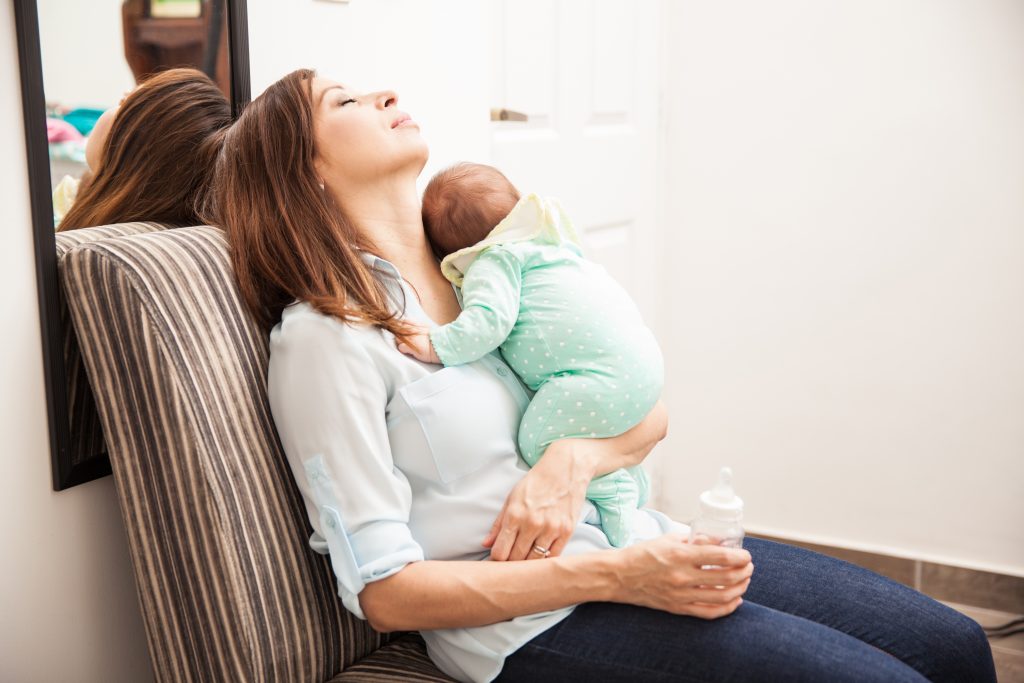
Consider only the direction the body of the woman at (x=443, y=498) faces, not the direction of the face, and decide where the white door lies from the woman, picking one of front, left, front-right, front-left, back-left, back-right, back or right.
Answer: left

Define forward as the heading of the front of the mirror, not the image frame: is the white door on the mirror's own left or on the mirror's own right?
on the mirror's own left

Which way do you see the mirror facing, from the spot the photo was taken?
facing the viewer and to the right of the viewer

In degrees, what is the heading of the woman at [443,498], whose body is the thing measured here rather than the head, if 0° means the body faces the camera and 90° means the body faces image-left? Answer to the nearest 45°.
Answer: approximately 270°

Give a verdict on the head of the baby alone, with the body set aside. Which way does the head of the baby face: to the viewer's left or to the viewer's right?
to the viewer's left

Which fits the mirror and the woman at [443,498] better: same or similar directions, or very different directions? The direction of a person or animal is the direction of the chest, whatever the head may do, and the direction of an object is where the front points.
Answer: same or similar directions
